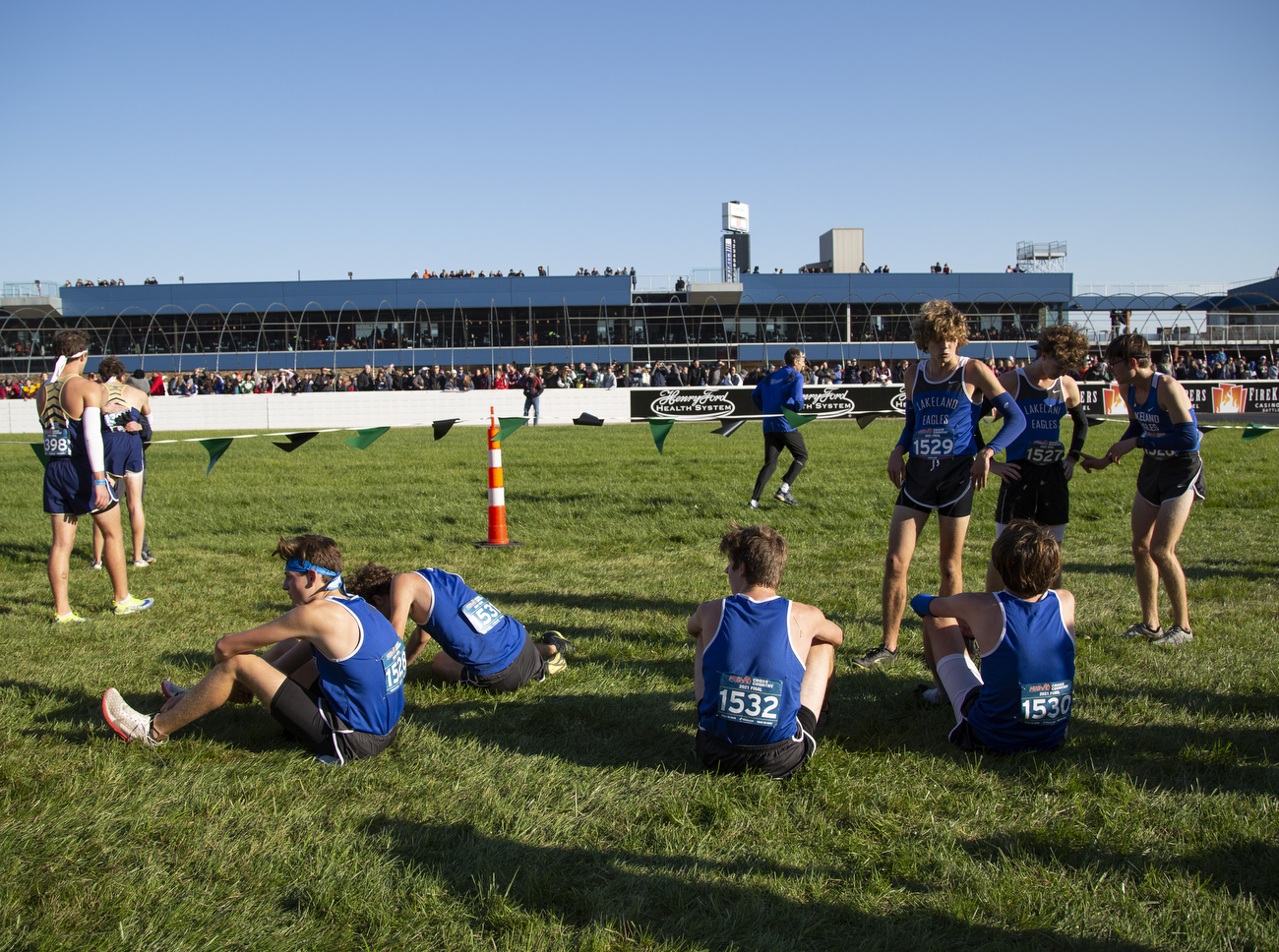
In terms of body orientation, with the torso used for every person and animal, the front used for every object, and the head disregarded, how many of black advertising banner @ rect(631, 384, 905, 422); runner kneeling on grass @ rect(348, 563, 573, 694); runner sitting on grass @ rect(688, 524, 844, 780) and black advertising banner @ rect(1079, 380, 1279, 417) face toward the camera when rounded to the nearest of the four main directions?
2

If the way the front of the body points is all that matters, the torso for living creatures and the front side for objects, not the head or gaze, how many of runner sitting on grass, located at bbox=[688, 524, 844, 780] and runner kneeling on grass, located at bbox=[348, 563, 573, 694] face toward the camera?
0

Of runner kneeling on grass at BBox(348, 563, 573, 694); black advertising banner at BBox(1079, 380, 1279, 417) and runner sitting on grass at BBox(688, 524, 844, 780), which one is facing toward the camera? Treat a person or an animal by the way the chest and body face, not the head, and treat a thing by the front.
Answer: the black advertising banner

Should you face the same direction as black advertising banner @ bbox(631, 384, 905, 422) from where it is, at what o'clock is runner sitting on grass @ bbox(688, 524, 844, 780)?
The runner sitting on grass is roughly at 12 o'clock from the black advertising banner.

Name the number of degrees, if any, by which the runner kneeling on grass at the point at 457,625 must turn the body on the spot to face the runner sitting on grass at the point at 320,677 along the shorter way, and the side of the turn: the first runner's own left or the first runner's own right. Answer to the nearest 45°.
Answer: approximately 90° to the first runner's own left

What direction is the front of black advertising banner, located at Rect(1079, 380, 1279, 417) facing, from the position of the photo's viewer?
facing the viewer

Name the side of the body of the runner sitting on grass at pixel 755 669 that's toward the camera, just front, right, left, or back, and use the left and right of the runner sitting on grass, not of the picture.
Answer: back

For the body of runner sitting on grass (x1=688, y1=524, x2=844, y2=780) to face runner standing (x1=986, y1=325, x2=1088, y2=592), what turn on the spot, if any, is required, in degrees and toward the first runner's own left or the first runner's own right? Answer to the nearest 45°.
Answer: approximately 45° to the first runner's own right

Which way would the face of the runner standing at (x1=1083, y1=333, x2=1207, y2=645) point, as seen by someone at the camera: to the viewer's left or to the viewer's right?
to the viewer's left

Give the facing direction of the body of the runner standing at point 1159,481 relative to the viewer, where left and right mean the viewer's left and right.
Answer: facing the viewer and to the left of the viewer

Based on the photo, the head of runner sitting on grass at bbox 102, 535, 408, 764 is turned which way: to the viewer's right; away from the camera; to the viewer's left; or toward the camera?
to the viewer's left

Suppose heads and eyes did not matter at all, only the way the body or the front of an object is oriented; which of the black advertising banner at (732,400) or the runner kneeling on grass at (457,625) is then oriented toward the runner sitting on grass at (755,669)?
the black advertising banner

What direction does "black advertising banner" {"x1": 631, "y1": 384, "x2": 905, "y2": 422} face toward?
toward the camera

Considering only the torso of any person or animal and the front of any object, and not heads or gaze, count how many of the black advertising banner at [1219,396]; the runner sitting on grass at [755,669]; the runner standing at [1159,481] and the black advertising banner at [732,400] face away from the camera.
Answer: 1
